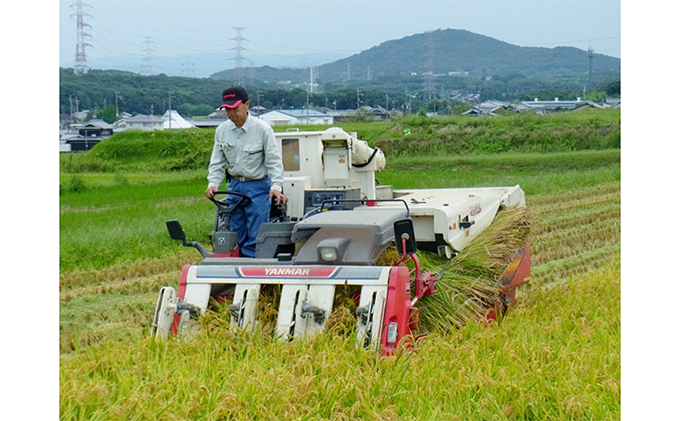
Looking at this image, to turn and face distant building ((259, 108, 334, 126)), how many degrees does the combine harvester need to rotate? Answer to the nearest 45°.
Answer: approximately 135° to its right

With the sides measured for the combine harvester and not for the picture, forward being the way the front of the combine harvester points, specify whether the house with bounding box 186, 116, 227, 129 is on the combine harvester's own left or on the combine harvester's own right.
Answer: on the combine harvester's own right

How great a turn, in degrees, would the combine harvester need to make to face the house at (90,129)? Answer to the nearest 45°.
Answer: approximately 135° to its right

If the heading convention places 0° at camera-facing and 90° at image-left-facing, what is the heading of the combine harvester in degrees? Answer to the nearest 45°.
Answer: approximately 45°
